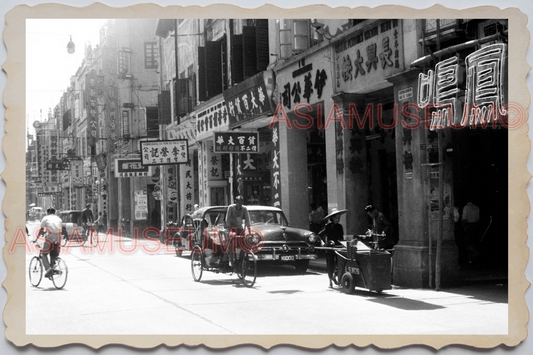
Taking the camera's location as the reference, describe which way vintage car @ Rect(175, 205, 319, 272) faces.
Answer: facing the viewer and to the right of the viewer

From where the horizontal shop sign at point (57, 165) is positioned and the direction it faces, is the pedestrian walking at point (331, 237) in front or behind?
in front

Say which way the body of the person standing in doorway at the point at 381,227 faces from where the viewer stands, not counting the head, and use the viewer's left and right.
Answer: facing to the left of the viewer

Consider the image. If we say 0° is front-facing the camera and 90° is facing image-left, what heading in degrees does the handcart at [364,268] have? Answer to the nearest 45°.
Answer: approximately 315°

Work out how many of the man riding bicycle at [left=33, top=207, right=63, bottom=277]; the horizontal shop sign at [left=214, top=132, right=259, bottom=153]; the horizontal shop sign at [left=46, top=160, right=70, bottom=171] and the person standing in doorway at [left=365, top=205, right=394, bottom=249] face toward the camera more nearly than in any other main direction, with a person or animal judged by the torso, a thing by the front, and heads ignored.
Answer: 2

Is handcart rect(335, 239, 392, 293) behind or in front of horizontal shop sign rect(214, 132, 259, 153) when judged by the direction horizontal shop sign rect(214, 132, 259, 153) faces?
in front
